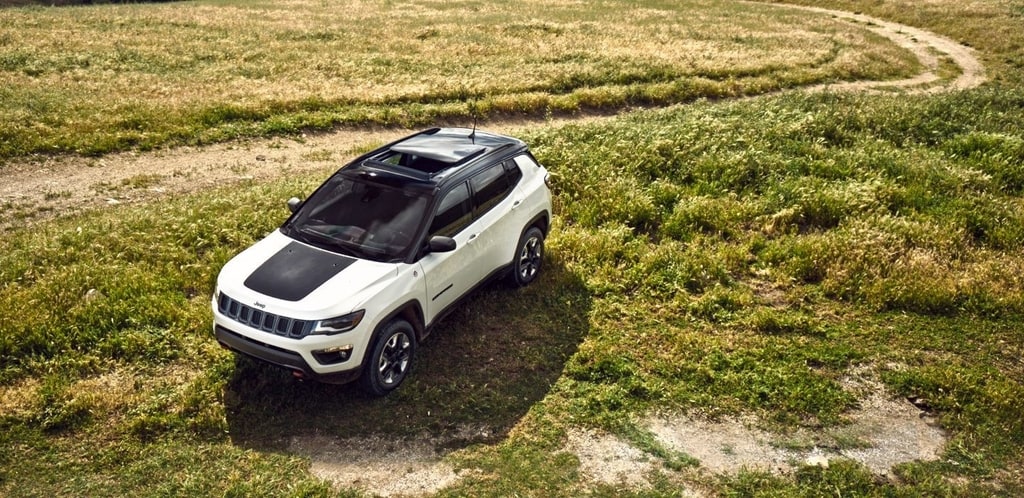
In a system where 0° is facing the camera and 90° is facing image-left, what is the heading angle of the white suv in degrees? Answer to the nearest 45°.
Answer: approximately 45°
